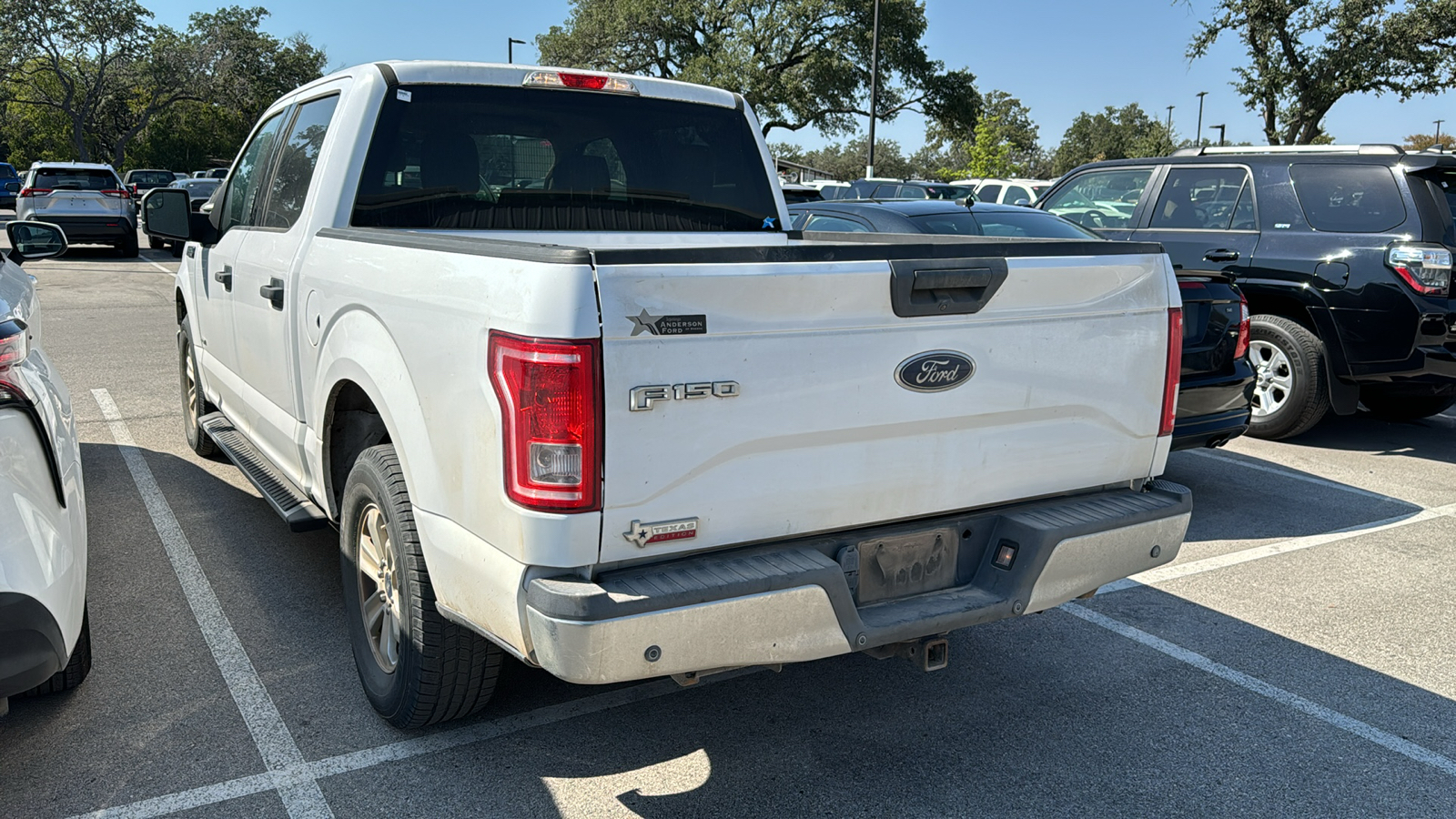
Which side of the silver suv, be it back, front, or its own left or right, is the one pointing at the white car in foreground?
back

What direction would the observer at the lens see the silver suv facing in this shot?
facing away from the viewer

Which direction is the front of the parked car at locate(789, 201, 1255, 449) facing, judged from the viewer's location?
facing away from the viewer and to the left of the viewer

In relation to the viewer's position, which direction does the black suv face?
facing away from the viewer and to the left of the viewer

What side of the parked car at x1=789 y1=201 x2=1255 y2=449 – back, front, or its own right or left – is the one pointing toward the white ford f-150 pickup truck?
left

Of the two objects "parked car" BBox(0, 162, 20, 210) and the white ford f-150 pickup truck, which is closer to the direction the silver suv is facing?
the parked car

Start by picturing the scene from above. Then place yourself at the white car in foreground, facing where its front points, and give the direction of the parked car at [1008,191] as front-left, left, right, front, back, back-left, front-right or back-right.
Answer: front-right

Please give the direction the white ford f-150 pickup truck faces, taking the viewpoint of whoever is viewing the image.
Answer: facing away from the viewer and to the left of the viewer

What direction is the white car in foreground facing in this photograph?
away from the camera

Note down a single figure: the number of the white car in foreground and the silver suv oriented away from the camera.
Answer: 2

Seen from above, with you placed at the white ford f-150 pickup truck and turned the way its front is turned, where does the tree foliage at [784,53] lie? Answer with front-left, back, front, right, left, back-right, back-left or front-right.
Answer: front-right
